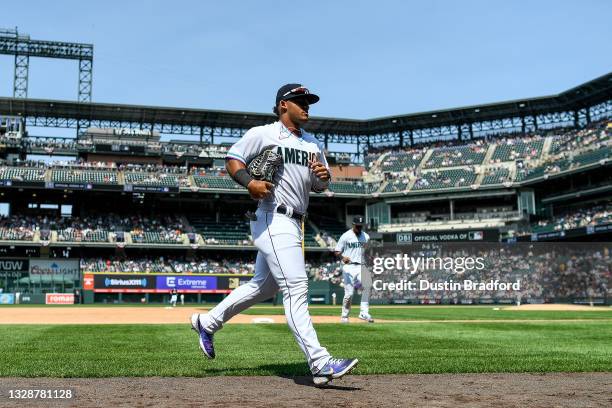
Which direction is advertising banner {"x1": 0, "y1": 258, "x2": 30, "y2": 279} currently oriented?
toward the camera

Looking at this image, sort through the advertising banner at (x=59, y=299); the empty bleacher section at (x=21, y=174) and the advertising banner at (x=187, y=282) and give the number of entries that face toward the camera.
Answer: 3

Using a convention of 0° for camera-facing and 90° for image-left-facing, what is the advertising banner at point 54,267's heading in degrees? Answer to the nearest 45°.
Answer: approximately 0°

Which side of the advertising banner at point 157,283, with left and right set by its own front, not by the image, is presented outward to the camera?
front

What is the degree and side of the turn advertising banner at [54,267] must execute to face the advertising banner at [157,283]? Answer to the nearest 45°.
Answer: approximately 45° to its left

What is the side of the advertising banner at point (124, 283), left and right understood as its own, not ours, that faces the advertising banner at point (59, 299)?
right

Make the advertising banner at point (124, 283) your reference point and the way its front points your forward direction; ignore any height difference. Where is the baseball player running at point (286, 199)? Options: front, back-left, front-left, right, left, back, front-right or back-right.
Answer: front

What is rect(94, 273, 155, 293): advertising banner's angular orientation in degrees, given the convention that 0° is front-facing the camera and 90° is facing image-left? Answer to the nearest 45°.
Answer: approximately 0°

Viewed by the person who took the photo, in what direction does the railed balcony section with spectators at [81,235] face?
facing the viewer

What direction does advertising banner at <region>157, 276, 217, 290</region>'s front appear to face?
toward the camera

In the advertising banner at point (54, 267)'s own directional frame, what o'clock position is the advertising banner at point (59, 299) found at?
the advertising banner at point (59, 299) is roughly at 12 o'clock from the advertising banner at point (54, 267).
